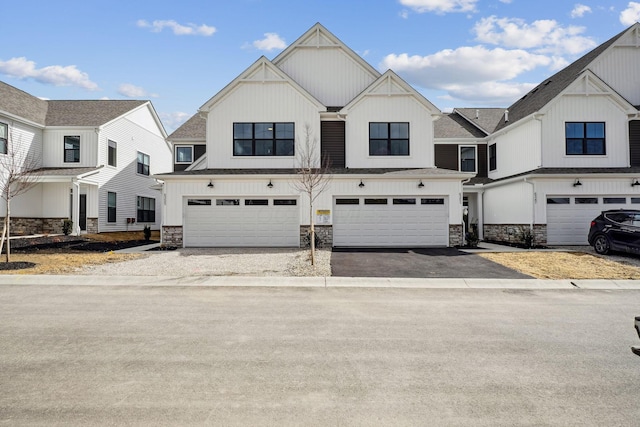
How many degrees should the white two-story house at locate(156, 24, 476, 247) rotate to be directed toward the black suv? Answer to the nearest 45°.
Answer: approximately 90° to its left

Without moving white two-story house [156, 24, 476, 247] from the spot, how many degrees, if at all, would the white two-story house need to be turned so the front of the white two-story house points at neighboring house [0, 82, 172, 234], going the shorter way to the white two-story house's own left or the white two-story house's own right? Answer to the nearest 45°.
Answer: approximately 135° to the white two-story house's own right

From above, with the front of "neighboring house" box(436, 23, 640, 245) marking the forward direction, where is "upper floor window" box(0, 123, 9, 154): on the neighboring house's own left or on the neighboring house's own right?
on the neighboring house's own right

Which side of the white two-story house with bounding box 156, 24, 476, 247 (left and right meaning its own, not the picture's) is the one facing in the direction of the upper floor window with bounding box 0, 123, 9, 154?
right

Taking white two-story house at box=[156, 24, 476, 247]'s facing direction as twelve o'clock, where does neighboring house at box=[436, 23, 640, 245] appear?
The neighboring house is roughly at 9 o'clock from the white two-story house.

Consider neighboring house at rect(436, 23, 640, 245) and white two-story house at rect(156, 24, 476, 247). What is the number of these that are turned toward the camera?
2

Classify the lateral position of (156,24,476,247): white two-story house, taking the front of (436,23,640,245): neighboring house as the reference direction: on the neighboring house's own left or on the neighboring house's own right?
on the neighboring house's own right

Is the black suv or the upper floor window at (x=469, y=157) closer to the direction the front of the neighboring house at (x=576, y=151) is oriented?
the black suv

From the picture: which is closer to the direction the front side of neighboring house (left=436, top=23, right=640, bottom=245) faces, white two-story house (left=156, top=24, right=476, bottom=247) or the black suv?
the black suv

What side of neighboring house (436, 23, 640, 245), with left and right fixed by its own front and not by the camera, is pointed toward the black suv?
front

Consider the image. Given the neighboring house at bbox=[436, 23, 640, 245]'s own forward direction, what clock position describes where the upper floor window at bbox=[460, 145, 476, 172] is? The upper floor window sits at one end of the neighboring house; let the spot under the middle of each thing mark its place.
The upper floor window is roughly at 4 o'clock from the neighboring house.

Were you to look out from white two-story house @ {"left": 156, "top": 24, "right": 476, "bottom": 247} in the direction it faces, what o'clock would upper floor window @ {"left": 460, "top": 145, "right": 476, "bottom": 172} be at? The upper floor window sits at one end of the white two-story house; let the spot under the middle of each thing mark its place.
The upper floor window is roughly at 8 o'clock from the white two-story house.
